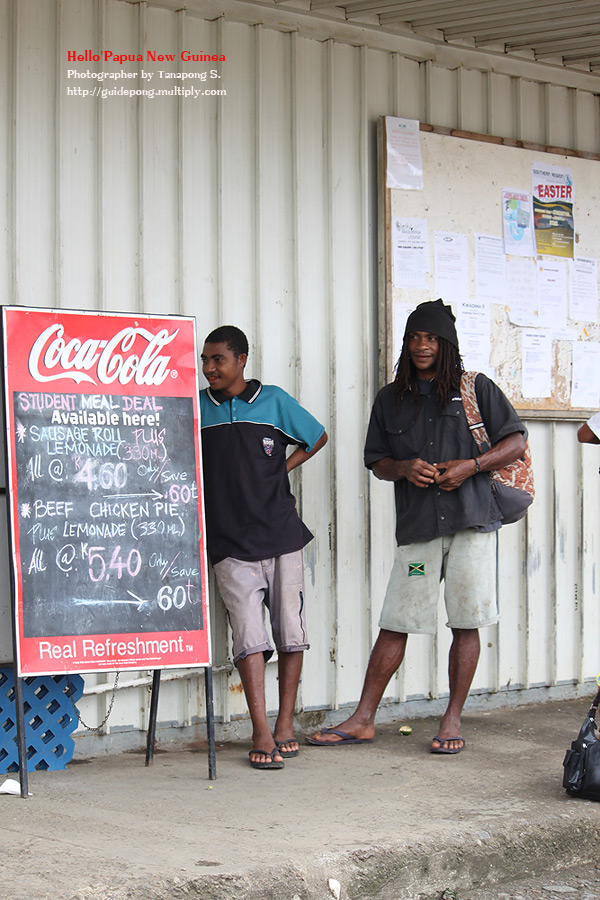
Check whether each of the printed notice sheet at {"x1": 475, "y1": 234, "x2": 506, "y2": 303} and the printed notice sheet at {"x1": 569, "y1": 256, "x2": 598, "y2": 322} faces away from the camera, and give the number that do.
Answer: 0

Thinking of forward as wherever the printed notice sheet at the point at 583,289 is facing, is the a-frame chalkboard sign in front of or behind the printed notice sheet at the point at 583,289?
in front

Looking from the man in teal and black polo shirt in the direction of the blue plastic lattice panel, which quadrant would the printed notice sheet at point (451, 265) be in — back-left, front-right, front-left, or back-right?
back-right
